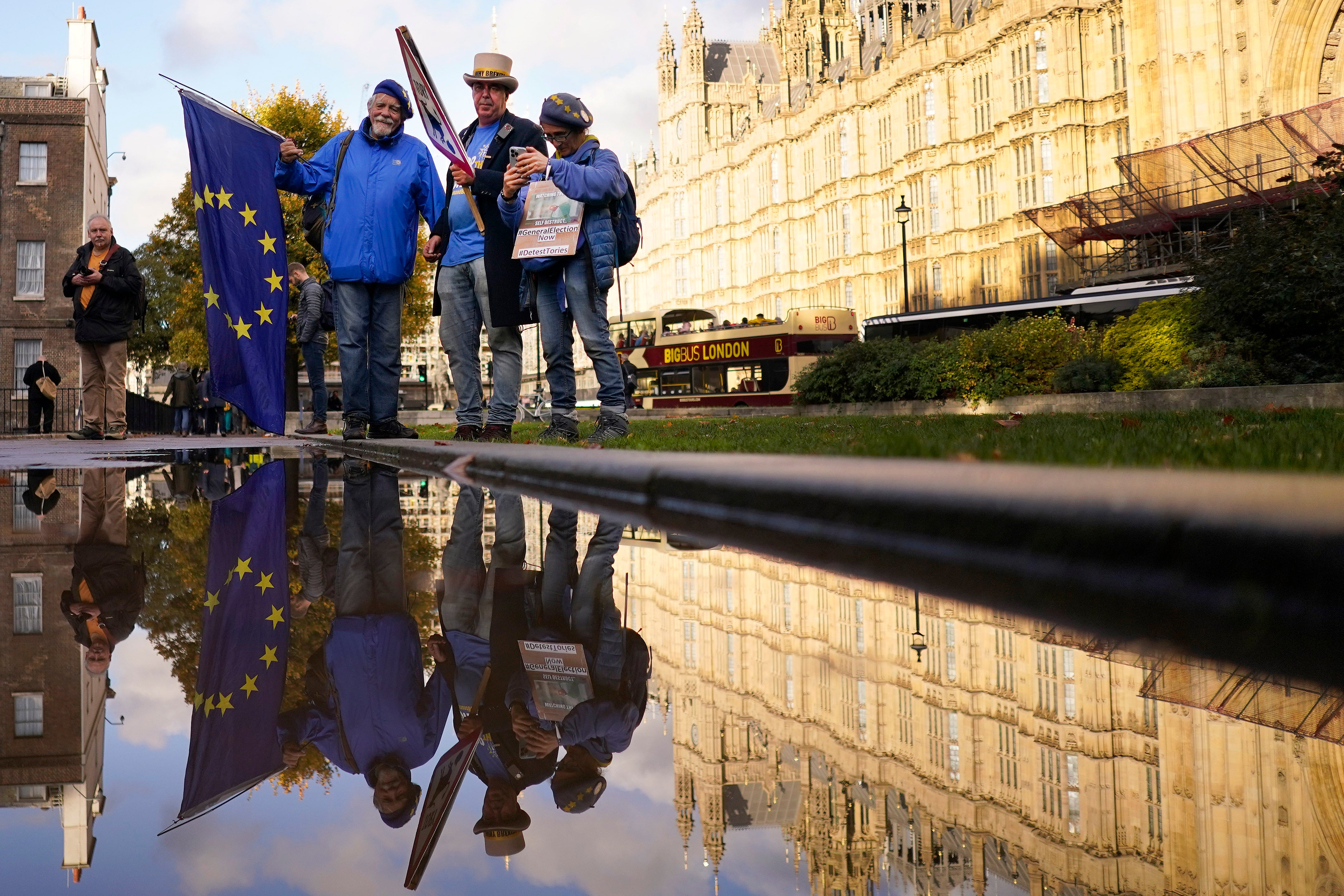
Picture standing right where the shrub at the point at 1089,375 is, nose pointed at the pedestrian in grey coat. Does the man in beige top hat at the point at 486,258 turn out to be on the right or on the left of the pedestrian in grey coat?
left

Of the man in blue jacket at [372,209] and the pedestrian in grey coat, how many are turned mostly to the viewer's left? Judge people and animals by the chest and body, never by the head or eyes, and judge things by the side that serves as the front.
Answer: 1

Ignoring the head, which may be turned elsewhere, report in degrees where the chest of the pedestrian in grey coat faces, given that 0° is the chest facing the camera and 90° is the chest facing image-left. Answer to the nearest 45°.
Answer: approximately 90°

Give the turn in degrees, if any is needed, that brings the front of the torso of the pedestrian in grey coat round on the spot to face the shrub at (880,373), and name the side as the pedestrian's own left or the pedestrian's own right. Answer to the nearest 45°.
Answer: approximately 180°

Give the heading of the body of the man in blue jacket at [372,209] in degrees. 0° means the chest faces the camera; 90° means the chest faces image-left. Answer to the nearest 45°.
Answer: approximately 0°

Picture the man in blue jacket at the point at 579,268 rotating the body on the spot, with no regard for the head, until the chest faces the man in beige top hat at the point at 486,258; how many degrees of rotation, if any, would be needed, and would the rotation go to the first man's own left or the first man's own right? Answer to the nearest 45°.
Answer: approximately 90° to the first man's own right

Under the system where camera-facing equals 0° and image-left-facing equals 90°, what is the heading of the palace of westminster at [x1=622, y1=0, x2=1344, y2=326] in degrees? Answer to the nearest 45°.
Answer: approximately 45°

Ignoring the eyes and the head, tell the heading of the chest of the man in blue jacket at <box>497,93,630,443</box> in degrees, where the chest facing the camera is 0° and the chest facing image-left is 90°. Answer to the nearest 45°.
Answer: approximately 45°
